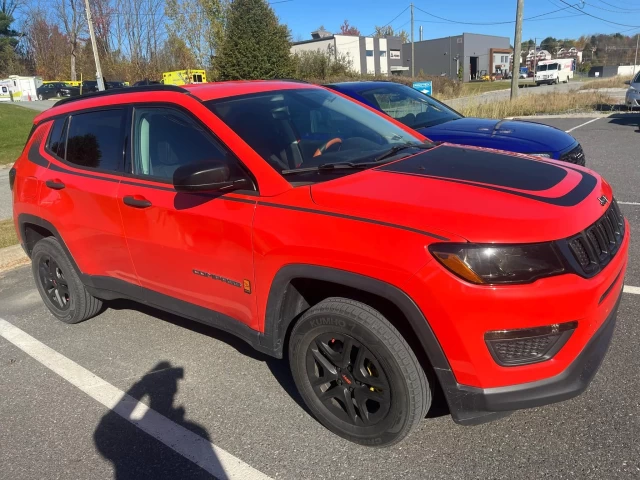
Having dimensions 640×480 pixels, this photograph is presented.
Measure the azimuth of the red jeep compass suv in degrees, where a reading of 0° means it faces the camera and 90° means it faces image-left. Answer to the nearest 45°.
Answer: approximately 315°

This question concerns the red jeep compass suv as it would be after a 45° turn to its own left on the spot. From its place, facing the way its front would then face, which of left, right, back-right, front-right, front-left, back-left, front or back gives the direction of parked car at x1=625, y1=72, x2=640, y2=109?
front-left

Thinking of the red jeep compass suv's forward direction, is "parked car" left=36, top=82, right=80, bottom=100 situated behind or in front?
behind

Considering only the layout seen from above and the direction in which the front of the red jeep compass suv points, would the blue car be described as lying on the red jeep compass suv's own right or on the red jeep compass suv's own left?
on the red jeep compass suv's own left

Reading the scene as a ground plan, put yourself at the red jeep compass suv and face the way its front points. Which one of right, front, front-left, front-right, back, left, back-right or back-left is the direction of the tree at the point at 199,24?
back-left

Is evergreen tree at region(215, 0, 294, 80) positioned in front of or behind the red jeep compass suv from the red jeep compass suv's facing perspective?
behind

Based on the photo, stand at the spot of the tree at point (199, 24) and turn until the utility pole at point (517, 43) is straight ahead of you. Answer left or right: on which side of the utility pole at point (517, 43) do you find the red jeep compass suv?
right
